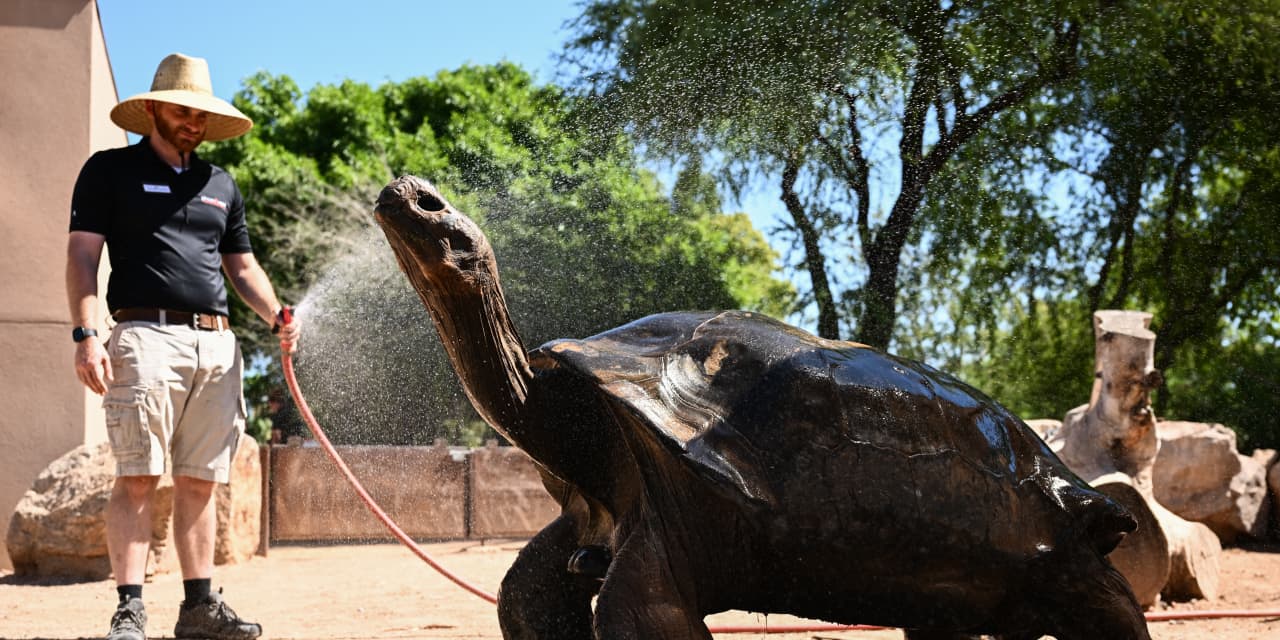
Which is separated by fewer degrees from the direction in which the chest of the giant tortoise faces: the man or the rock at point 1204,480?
the man

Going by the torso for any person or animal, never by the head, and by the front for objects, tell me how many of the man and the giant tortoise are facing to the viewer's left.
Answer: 1

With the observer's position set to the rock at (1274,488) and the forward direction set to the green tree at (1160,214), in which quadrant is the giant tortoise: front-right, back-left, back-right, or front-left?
back-left

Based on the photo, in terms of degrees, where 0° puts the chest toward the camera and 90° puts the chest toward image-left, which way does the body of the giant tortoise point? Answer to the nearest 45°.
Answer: approximately 90°

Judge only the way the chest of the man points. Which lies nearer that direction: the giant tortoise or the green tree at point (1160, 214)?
the giant tortoise

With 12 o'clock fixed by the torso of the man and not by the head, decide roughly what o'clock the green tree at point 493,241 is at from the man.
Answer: The green tree is roughly at 8 o'clock from the man.

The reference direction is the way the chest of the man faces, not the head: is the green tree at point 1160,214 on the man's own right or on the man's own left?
on the man's own left

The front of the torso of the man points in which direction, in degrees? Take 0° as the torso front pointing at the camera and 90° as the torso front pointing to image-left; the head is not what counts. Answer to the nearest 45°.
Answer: approximately 315°

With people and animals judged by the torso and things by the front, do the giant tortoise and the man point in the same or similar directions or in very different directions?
very different directions
